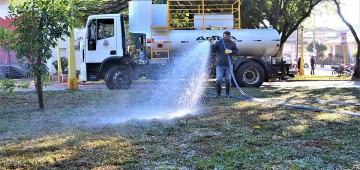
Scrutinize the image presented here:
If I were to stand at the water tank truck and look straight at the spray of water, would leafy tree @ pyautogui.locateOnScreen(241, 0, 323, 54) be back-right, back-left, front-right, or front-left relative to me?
back-left

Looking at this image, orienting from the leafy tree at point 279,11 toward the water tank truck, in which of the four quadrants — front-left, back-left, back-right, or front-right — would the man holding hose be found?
front-left

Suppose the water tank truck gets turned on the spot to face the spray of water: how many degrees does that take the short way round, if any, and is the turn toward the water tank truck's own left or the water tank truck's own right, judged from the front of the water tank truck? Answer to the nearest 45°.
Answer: approximately 90° to the water tank truck's own left

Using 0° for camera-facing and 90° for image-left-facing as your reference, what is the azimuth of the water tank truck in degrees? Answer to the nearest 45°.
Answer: approximately 90°

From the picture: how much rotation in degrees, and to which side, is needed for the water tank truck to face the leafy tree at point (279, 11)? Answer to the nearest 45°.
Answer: approximately 135° to its right

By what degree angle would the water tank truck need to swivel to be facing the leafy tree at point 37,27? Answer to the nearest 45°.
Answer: approximately 90° to its left

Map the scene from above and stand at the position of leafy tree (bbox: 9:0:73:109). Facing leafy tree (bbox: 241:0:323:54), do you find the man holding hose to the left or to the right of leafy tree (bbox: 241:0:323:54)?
right

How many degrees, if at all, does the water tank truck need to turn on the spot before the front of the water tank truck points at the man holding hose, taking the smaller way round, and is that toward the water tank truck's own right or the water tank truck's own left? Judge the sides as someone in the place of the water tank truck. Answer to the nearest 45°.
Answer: approximately 135° to the water tank truck's own left
